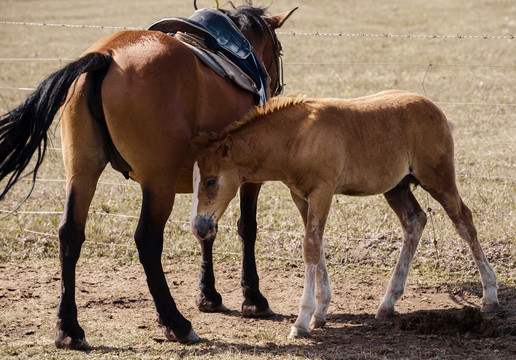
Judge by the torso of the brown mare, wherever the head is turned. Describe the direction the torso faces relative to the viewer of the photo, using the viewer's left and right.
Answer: facing away from the viewer and to the right of the viewer
